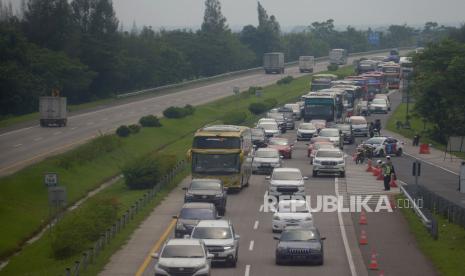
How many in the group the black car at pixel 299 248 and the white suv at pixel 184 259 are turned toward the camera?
2

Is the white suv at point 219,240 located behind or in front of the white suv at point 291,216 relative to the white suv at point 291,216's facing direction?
in front

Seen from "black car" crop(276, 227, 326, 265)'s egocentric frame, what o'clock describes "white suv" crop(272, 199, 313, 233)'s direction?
The white suv is roughly at 6 o'clock from the black car.

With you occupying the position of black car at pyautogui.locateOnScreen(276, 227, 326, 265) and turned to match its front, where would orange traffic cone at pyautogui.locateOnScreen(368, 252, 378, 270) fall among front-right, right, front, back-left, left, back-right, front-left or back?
left

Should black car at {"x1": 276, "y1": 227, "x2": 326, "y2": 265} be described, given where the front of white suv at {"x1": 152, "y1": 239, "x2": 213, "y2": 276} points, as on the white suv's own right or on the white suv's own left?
on the white suv's own left

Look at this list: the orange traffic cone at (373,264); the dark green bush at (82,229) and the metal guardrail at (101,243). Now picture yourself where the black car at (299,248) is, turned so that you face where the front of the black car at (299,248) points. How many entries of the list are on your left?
1

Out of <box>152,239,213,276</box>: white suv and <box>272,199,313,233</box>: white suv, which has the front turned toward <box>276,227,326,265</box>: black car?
<box>272,199,313,233</box>: white suv

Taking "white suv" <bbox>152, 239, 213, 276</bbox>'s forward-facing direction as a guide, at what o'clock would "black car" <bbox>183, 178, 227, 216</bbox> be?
The black car is roughly at 6 o'clock from the white suv.

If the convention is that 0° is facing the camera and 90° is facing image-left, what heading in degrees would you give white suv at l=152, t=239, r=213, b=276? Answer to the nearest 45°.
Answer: approximately 0°
